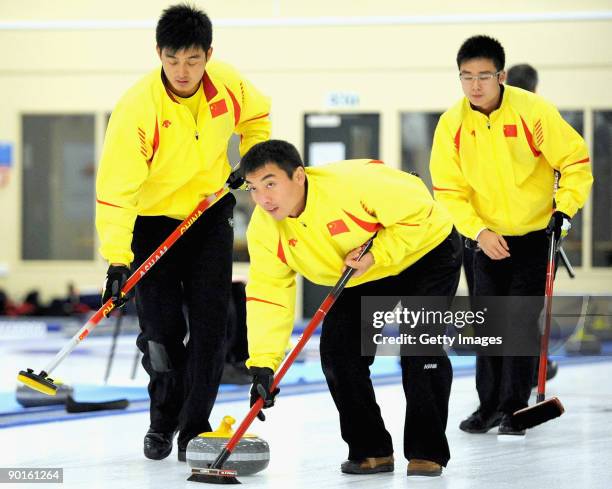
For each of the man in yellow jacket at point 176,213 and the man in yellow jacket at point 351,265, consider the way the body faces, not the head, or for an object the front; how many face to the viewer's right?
0

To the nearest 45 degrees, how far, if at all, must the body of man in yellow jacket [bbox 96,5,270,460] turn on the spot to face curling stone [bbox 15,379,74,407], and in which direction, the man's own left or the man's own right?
approximately 135° to the man's own right

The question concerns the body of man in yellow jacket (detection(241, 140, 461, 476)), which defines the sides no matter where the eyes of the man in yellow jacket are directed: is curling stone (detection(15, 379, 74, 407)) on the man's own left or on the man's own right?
on the man's own right

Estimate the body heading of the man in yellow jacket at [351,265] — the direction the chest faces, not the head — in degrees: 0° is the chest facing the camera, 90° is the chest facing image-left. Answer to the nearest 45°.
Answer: approximately 45°

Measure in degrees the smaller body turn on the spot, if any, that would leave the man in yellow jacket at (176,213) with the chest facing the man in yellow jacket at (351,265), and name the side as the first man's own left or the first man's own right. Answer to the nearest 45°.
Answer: approximately 45° to the first man's own left

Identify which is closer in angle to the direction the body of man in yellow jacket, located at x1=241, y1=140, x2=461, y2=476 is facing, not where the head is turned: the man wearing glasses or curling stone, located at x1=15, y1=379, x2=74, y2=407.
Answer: the curling stone

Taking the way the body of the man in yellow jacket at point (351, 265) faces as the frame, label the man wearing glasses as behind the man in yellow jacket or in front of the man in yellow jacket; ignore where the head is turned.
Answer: behind
